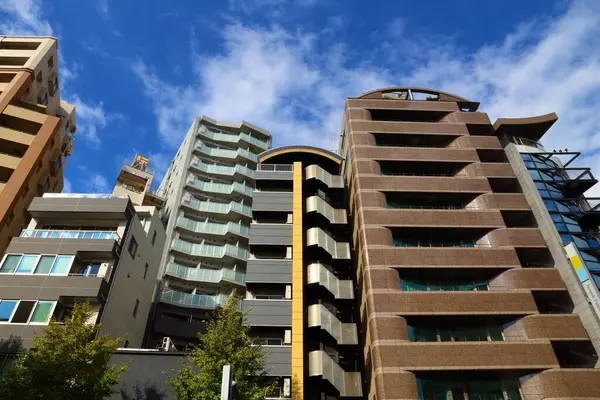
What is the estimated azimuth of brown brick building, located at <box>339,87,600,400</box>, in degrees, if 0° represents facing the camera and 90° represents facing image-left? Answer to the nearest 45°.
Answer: approximately 0°

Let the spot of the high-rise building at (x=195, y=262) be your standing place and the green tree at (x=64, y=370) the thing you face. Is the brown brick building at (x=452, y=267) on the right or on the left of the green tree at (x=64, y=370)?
left

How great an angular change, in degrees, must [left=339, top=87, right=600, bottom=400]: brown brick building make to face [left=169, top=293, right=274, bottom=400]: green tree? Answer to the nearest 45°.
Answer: approximately 45° to its right

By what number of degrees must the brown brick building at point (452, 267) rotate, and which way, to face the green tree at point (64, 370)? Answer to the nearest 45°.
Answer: approximately 45° to its right

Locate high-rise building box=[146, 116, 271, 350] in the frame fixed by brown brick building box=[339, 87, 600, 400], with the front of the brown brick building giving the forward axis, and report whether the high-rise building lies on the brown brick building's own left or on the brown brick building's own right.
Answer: on the brown brick building's own right

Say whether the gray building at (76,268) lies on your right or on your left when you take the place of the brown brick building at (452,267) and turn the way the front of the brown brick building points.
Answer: on your right

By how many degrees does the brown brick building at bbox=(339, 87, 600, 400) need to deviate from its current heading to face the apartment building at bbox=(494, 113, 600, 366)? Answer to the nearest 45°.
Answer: approximately 135° to its left

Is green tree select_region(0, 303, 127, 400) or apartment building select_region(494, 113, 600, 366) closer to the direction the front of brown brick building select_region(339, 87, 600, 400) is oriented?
the green tree

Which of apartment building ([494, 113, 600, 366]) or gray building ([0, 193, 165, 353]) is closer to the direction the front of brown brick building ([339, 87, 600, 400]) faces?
the gray building

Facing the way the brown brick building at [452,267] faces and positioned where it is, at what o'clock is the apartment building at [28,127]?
The apartment building is roughly at 2 o'clock from the brown brick building.
